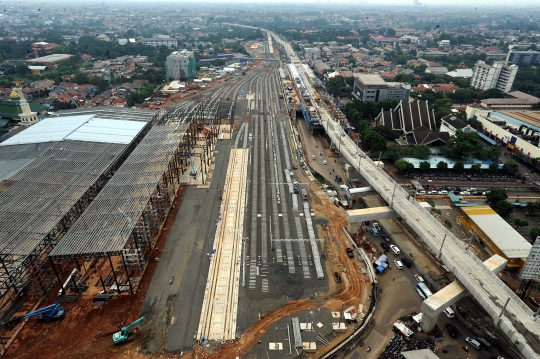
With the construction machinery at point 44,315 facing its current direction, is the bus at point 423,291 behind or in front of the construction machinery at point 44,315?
behind

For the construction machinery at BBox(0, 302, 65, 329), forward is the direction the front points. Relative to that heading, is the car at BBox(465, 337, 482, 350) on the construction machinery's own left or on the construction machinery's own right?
on the construction machinery's own left

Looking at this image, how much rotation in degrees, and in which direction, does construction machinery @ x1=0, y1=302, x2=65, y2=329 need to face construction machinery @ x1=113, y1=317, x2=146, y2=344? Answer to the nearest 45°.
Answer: approximately 135° to its left

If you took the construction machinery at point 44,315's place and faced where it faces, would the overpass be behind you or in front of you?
behind

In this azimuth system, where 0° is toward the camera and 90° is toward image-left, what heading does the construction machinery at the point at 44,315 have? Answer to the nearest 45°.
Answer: approximately 90°

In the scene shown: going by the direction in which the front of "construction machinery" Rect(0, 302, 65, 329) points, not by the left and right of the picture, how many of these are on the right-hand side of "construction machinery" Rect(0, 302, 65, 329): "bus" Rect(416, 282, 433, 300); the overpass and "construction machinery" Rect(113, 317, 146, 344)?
0

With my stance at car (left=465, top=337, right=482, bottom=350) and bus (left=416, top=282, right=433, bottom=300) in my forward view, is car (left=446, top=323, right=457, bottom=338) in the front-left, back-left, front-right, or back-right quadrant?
front-left

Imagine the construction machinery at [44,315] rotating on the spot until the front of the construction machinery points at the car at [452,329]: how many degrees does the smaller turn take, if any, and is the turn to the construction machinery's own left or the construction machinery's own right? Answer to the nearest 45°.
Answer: approximately 135° to the construction machinery's own left
